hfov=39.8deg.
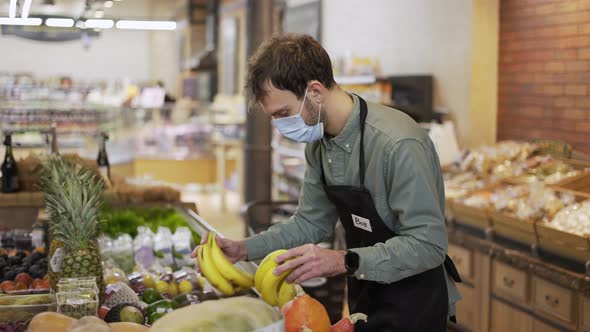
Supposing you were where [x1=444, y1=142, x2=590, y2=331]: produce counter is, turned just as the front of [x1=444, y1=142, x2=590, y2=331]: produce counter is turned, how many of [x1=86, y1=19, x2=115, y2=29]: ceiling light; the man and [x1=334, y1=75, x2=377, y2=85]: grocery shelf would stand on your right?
2

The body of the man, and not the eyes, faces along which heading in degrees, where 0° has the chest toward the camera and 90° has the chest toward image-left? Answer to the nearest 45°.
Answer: approximately 45°

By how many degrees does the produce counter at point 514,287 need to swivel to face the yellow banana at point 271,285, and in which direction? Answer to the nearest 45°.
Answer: approximately 45° to its left

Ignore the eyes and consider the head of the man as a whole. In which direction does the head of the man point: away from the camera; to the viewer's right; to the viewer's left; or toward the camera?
to the viewer's left

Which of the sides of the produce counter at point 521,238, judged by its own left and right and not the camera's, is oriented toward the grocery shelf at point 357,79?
right

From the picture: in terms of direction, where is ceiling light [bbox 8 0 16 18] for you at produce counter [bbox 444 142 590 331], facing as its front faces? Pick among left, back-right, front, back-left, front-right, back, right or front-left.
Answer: front-right

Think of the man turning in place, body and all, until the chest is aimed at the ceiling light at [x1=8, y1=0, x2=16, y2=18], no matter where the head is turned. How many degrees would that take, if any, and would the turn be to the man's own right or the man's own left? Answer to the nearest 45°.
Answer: approximately 90° to the man's own right

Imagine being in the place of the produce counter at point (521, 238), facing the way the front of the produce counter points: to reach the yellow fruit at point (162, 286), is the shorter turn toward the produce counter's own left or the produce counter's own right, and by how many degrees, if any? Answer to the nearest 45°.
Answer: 0° — it already faces it

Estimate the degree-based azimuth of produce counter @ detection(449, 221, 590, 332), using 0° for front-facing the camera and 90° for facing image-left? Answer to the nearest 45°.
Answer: approximately 45°
